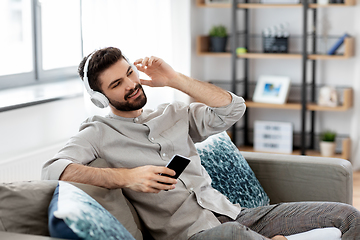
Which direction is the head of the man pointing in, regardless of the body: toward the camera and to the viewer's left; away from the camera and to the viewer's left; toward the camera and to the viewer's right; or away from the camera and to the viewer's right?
toward the camera and to the viewer's right

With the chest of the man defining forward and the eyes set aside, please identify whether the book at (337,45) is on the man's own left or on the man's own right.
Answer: on the man's own left

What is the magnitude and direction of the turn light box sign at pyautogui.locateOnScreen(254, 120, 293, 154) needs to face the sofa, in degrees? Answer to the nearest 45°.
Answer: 0° — it already faces it

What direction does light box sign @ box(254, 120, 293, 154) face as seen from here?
toward the camera

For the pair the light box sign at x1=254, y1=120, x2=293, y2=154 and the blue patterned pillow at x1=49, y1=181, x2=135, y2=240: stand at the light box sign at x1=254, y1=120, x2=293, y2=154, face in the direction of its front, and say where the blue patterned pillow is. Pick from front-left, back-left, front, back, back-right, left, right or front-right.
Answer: front

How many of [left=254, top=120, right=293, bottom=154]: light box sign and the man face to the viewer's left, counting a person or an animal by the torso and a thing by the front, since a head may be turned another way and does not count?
0

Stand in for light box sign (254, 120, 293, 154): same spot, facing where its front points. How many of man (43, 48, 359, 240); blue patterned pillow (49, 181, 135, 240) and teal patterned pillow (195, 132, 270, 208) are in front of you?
3

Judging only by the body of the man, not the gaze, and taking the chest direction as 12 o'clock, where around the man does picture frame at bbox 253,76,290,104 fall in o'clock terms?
The picture frame is roughly at 8 o'clock from the man.

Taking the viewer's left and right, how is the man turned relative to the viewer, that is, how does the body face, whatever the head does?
facing the viewer and to the right of the viewer

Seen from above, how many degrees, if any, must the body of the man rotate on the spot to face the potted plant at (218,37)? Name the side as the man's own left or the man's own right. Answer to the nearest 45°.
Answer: approximately 135° to the man's own left

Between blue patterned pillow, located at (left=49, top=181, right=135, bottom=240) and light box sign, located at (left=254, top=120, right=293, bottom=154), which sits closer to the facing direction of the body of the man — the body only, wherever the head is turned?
the blue patterned pillow
